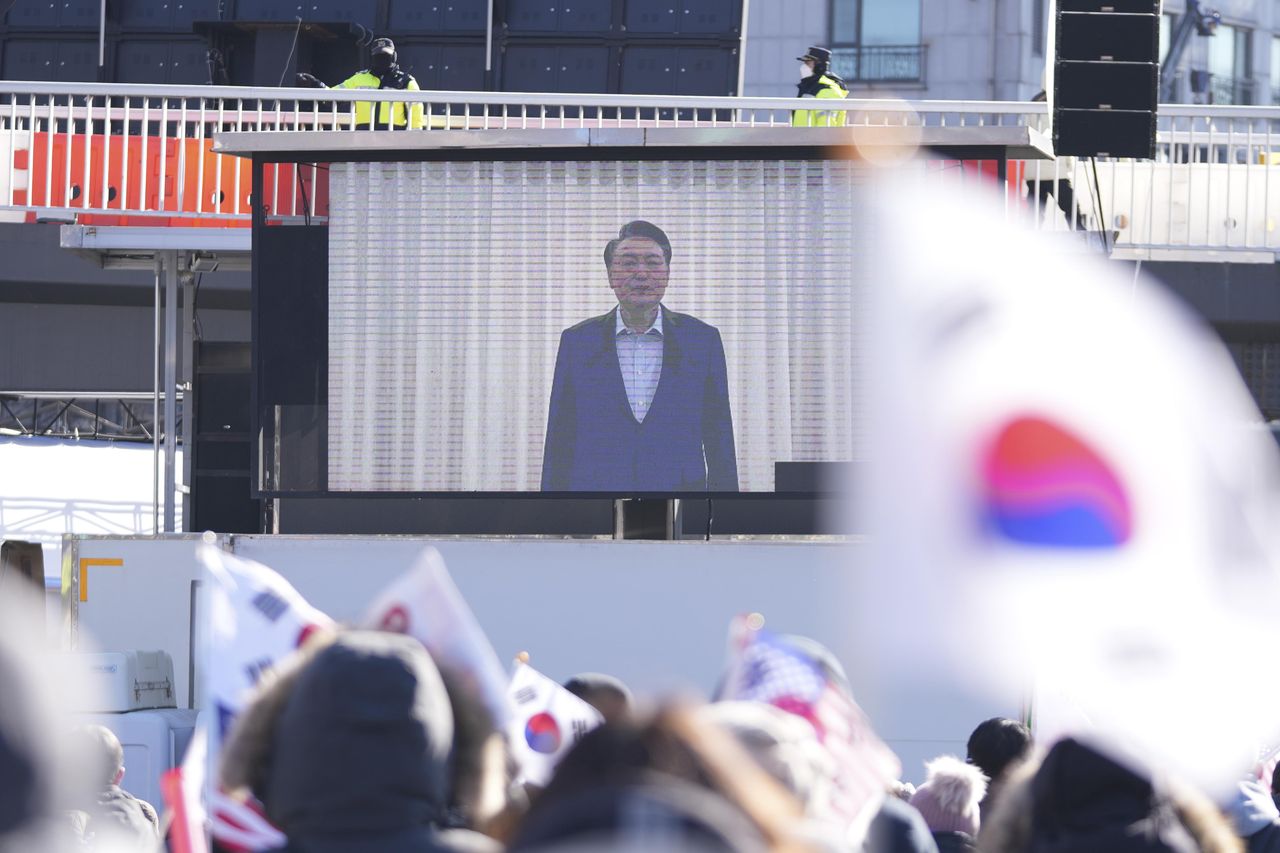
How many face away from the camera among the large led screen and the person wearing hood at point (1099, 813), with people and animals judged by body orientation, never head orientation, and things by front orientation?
1

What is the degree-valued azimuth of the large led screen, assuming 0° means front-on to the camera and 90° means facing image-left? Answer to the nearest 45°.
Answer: approximately 0°

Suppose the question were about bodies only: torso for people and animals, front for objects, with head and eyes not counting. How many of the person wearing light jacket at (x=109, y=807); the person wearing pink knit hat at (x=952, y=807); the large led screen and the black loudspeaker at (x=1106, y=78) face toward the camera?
2

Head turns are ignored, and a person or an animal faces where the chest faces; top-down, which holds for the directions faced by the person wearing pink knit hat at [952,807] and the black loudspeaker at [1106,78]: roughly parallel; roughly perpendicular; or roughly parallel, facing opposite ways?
roughly parallel, facing opposite ways

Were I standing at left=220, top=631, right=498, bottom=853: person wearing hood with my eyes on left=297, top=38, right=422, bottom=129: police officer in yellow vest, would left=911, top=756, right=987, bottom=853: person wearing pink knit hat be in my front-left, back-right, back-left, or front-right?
front-right

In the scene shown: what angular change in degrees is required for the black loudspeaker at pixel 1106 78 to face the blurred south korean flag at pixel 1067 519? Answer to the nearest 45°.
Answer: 0° — it already faces it

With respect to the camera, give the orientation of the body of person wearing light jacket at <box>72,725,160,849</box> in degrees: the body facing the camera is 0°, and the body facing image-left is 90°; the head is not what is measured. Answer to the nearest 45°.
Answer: approximately 225°

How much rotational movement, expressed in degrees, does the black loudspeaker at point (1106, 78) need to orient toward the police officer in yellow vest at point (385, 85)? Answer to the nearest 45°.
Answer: approximately 90° to its right

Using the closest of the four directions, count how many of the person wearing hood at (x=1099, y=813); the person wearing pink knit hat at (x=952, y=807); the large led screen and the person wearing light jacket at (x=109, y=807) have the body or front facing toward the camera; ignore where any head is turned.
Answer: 1

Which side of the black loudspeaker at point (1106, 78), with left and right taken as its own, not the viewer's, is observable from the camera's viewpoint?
front

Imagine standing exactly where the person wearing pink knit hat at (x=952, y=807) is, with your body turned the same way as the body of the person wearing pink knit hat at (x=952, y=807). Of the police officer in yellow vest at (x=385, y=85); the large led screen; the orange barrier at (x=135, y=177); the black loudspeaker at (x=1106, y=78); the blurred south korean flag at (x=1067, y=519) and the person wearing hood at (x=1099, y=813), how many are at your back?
2

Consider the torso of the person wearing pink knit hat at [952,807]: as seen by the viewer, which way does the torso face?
away from the camera

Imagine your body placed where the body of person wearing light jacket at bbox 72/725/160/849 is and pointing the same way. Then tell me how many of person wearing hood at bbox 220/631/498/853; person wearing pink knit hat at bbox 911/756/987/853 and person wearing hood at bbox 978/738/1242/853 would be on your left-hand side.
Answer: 0

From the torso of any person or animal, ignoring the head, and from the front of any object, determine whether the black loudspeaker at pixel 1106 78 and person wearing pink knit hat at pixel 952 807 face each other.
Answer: yes

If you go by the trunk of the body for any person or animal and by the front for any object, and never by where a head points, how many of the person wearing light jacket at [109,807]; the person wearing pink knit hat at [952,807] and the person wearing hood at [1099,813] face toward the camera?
0

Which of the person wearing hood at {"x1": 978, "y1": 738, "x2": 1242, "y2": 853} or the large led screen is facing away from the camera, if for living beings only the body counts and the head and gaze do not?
the person wearing hood

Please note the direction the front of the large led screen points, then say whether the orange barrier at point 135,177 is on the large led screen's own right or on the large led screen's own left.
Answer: on the large led screen's own right

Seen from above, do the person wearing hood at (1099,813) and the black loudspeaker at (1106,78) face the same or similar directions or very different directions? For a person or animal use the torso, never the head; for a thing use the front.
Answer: very different directions

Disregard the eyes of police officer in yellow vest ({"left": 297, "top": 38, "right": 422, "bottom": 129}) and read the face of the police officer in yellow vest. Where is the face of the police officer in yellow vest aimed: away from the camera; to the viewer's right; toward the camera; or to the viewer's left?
toward the camera

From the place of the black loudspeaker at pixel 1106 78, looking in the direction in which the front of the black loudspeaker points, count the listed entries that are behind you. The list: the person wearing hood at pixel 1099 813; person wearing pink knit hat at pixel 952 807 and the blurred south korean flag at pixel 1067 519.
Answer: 0

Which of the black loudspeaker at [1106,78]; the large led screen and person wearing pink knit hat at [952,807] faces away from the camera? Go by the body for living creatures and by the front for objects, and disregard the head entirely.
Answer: the person wearing pink knit hat
